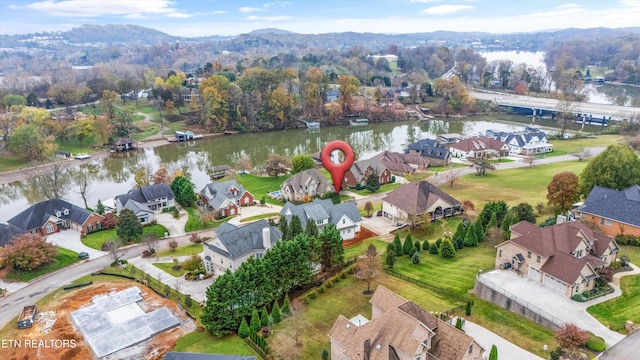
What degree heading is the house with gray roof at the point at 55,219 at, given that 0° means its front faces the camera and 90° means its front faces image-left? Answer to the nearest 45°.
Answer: approximately 315°

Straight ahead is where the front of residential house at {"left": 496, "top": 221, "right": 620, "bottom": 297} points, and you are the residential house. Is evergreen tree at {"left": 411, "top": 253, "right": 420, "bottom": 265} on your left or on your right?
on your right

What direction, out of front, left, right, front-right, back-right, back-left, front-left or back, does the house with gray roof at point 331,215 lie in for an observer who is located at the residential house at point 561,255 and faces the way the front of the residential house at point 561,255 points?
back-right

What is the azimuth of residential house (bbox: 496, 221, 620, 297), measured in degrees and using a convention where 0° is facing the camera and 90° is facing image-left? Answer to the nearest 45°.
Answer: approximately 315°

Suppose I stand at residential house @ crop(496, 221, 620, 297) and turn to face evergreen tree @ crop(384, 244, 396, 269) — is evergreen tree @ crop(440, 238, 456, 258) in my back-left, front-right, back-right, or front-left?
front-right

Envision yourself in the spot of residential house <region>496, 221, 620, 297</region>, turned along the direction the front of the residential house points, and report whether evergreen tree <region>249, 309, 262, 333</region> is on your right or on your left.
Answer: on your right

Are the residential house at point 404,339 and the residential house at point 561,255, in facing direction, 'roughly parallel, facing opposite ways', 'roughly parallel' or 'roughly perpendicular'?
roughly parallel

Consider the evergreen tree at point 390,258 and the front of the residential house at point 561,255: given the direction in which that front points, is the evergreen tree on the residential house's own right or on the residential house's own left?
on the residential house's own right

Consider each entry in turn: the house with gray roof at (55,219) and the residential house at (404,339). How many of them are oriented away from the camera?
0
